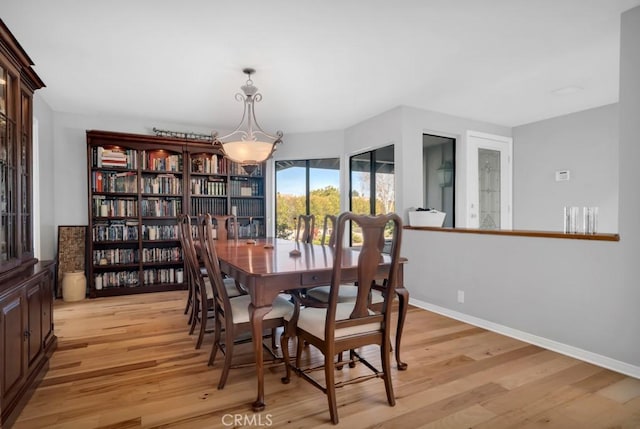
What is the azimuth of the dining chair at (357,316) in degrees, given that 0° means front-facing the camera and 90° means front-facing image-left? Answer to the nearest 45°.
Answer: approximately 135°

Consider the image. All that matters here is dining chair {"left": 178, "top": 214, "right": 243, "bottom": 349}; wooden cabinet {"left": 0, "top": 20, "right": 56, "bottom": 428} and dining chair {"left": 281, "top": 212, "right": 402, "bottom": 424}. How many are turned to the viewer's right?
2

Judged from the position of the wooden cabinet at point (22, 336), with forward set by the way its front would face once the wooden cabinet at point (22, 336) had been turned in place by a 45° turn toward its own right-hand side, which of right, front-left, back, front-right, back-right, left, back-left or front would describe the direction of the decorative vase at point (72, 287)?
back-left

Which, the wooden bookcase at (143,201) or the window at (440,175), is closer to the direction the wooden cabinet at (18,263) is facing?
the window

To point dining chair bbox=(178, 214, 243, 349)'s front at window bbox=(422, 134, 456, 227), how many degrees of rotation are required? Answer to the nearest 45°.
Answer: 0° — it already faces it

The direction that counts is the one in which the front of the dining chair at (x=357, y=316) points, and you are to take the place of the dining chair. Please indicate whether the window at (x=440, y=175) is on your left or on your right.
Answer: on your right

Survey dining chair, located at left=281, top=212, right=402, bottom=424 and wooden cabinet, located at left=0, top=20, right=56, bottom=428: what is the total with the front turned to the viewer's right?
1

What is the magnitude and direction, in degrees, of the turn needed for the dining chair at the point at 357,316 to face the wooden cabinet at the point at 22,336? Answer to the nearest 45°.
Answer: approximately 45° to its left

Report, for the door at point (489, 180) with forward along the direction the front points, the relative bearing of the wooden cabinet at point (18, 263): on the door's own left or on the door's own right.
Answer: on the door's own right

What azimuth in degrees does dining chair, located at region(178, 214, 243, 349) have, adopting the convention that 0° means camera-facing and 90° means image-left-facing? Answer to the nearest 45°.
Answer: approximately 270°

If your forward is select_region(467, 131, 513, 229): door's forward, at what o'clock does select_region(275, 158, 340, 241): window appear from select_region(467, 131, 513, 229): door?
The window is roughly at 4 o'clock from the door.

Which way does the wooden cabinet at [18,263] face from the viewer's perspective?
to the viewer's right

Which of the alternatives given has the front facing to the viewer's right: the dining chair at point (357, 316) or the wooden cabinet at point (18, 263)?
the wooden cabinet

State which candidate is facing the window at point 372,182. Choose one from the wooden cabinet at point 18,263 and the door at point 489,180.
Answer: the wooden cabinet
